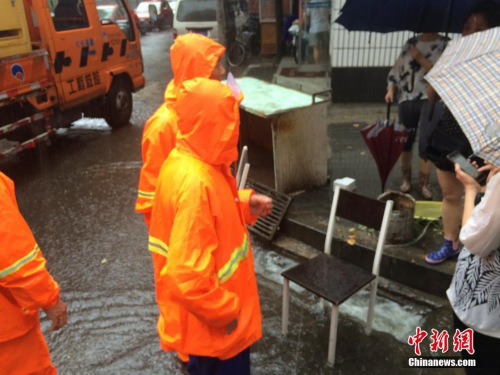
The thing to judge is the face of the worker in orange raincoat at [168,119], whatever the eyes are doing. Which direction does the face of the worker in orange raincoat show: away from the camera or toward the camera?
away from the camera

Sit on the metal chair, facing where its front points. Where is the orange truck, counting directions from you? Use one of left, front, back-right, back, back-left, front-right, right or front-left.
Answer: right

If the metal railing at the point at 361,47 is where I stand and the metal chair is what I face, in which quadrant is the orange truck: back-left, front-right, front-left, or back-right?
front-right

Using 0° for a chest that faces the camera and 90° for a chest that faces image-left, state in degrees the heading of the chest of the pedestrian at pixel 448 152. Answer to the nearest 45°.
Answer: approximately 45°

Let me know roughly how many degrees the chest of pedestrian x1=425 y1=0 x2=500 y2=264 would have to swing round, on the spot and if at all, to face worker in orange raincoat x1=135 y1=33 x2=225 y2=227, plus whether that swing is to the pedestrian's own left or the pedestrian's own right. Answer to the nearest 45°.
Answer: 0° — they already face them

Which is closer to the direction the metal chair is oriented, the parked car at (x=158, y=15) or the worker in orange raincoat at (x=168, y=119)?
the worker in orange raincoat

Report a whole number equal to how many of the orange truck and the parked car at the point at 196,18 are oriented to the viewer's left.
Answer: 0

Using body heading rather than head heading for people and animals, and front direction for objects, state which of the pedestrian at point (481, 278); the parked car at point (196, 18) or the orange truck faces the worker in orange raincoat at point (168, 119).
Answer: the pedestrian

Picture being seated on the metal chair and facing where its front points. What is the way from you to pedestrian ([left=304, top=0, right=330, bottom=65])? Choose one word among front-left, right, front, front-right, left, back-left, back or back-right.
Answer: back-right

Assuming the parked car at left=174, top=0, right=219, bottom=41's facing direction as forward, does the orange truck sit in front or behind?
behind

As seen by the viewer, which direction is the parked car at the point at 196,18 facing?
away from the camera
